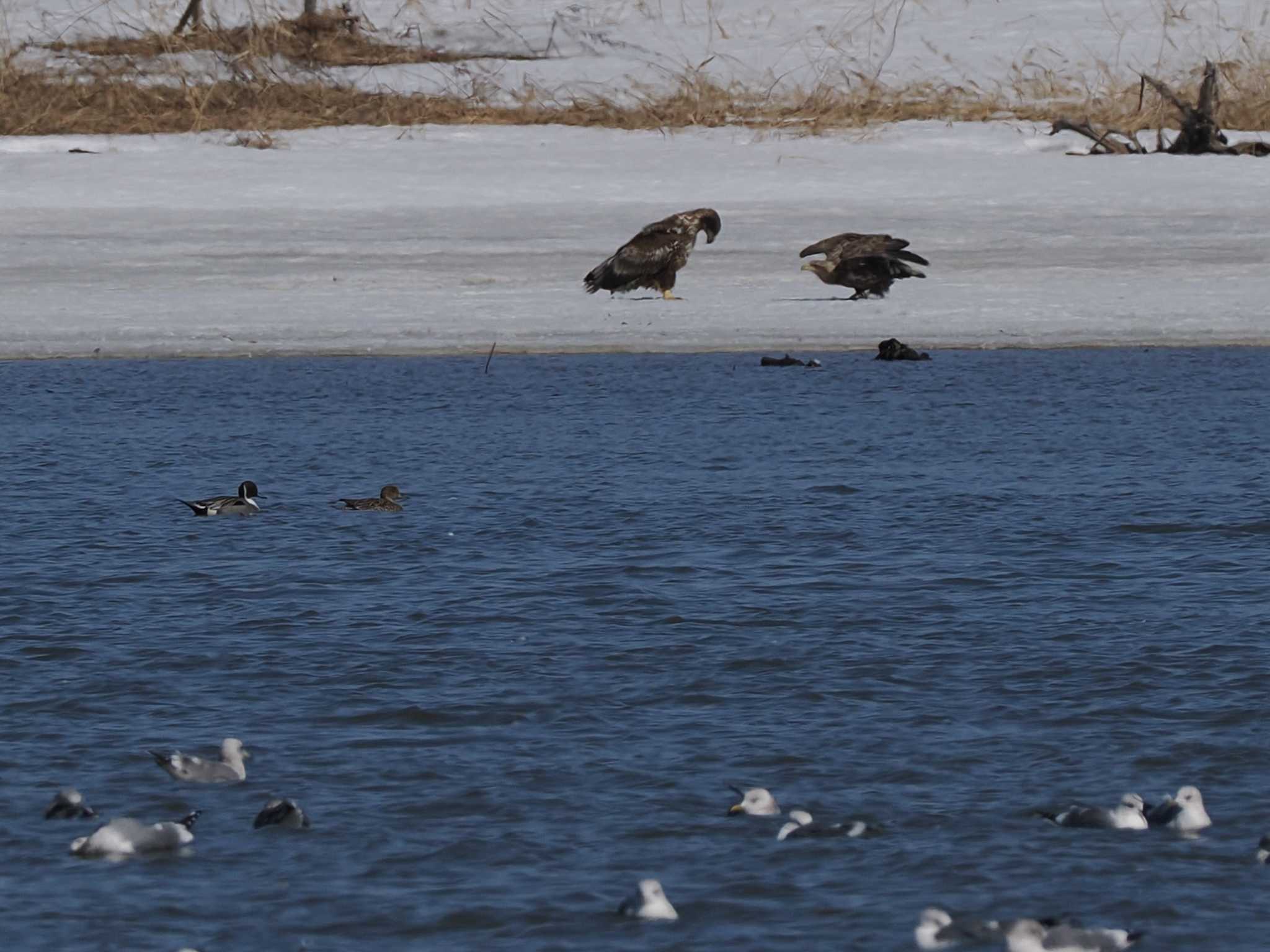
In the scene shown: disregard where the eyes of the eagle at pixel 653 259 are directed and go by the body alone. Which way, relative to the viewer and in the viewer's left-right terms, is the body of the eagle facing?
facing to the right of the viewer

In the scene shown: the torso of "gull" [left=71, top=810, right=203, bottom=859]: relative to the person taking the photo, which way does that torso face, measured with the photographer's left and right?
facing to the left of the viewer

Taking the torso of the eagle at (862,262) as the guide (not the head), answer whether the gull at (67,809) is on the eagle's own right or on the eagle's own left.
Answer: on the eagle's own left

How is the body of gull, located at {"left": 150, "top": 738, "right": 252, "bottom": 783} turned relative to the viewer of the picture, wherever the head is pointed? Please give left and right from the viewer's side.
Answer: facing to the right of the viewer

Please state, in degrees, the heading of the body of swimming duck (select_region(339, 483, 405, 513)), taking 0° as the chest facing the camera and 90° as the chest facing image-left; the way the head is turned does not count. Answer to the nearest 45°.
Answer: approximately 270°

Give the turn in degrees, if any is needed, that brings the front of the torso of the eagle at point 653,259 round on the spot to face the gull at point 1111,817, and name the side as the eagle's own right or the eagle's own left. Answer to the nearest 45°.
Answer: approximately 90° to the eagle's own right

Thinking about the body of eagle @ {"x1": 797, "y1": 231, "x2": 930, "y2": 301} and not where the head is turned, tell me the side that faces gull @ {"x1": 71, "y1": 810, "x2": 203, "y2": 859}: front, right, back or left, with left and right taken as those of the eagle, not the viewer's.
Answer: left

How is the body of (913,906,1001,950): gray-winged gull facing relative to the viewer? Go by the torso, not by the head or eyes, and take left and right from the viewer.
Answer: facing to the left of the viewer

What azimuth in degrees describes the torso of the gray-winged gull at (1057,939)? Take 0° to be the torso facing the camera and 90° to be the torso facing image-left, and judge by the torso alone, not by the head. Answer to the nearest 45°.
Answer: approximately 90°

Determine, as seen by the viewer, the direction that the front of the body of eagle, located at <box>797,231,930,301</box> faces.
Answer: to the viewer's left

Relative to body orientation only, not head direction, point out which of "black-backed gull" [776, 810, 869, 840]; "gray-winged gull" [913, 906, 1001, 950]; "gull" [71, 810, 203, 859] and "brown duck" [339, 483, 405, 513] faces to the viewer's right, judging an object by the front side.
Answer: the brown duck

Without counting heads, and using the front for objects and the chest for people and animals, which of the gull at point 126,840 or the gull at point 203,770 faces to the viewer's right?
the gull at point 203,770

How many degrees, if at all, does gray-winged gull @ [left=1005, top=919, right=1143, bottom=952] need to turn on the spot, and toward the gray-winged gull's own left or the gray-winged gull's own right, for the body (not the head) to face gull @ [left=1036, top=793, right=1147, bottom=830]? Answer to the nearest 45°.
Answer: approximately 90° to the gray-winged gull's own right

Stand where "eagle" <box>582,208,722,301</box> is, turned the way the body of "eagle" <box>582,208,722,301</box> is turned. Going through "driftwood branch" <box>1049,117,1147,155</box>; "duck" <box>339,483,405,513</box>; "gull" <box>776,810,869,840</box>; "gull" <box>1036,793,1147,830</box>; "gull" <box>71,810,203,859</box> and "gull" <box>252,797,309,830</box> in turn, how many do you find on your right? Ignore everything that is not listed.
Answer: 5
